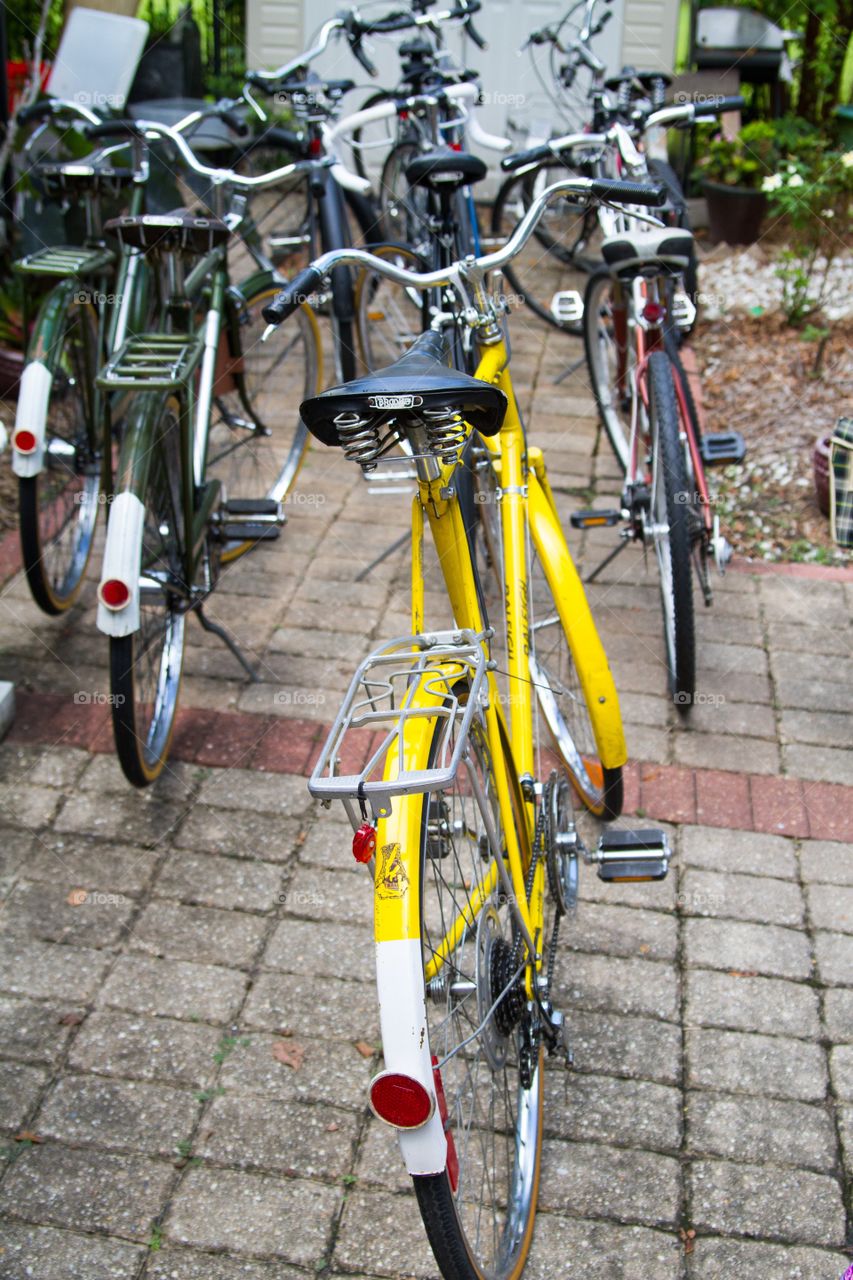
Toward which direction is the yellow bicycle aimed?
away from the camera
